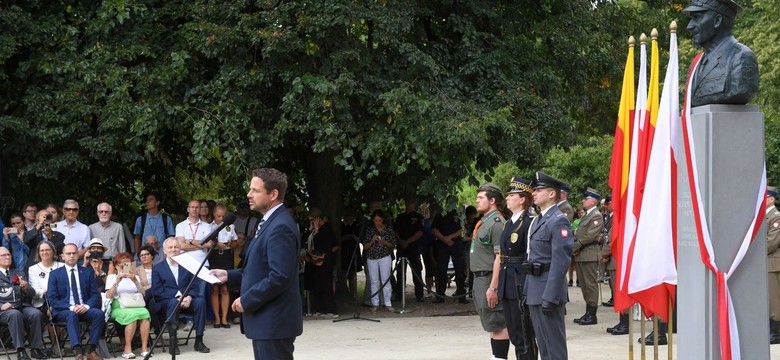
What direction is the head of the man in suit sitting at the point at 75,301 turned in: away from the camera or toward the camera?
toward the camera

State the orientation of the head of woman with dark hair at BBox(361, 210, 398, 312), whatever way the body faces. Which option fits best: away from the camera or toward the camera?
toward the camera

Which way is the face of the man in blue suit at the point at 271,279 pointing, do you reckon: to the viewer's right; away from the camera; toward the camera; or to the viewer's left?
to the viewer's left

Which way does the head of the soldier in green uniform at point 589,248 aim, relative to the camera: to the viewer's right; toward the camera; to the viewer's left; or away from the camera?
to the viewer's left

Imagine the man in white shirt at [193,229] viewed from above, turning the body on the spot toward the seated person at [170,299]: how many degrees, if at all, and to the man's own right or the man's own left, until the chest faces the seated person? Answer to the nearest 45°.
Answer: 0° — they already face them

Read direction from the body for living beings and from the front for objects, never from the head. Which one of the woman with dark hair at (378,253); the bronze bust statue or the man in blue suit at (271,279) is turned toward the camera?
the woman with dark hair

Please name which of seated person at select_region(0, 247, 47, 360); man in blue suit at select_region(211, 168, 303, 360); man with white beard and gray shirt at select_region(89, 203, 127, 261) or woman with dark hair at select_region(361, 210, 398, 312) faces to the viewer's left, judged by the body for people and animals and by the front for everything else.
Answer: the man in blue suit

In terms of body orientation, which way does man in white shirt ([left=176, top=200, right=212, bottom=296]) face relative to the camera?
toward the camera

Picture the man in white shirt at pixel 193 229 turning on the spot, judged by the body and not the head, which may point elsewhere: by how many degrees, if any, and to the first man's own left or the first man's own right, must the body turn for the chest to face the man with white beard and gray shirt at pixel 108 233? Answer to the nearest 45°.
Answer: approximately 90° to the first man's own right

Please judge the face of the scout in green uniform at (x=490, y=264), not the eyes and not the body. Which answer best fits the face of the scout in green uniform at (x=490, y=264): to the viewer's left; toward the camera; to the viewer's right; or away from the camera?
to the viewer's left

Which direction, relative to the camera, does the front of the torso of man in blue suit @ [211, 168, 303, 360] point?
to the viewer's left

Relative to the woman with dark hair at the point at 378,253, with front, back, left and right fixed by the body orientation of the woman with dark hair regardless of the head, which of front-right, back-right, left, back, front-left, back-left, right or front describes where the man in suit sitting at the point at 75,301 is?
front-right
